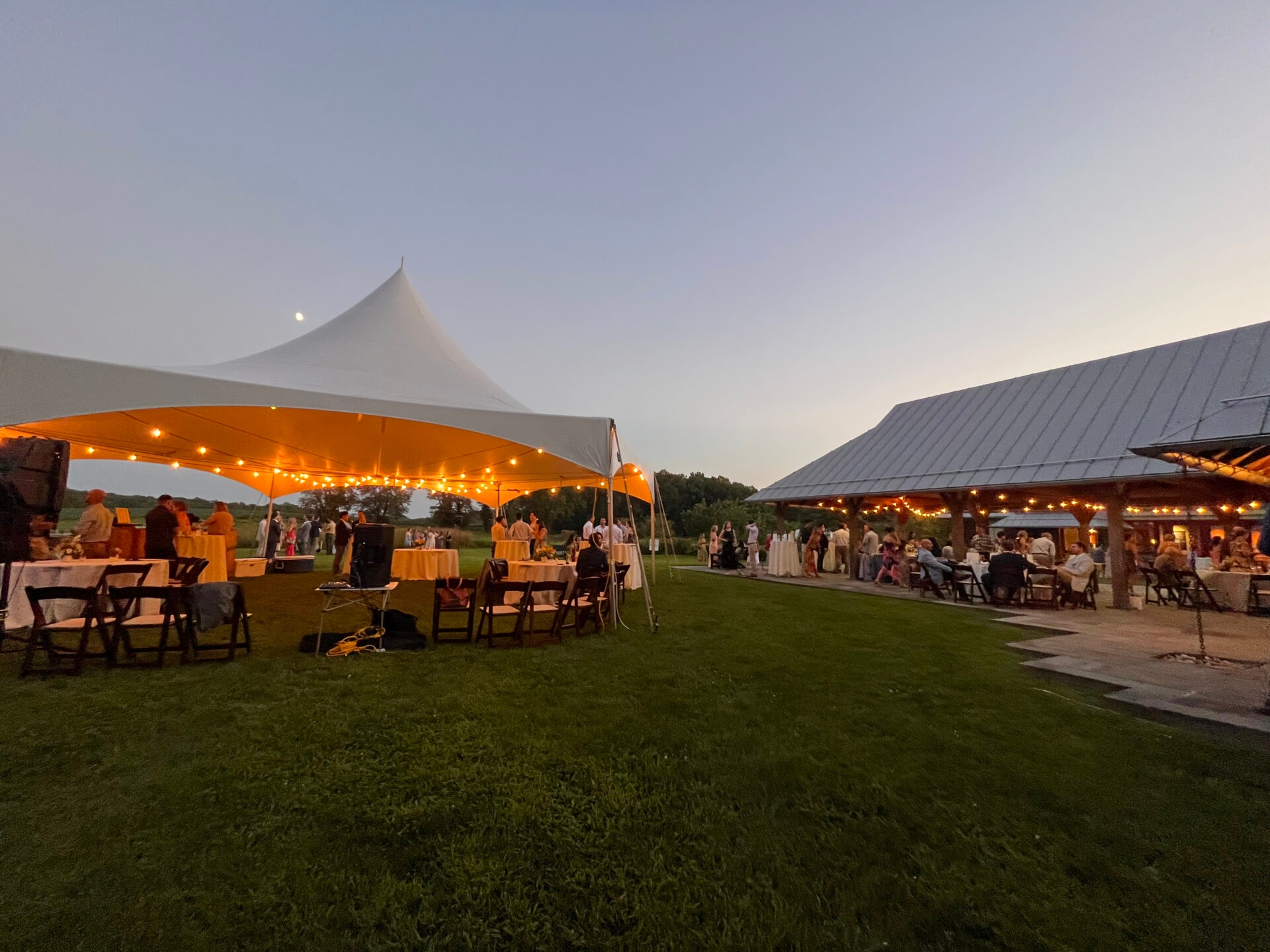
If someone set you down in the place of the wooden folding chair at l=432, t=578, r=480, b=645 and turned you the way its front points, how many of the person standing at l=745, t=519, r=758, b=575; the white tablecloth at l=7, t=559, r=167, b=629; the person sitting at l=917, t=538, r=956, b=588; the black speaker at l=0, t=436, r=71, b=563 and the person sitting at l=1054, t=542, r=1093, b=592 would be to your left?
2

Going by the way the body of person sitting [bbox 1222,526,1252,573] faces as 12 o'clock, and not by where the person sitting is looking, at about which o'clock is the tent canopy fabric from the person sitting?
The tent canopy fabric is roughly at 1 o'clock from the person sitting.

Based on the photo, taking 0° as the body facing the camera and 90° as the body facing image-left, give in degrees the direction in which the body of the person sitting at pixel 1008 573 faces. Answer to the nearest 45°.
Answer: approximately 180°

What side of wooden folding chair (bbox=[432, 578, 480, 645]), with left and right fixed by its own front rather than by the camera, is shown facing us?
back

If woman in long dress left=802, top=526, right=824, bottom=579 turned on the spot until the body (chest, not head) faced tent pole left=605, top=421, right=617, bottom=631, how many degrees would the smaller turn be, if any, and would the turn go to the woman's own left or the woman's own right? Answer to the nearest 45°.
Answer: approximately 90° to the woman's own right

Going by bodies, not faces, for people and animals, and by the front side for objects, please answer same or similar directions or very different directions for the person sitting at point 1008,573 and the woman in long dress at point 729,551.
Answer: very different directions

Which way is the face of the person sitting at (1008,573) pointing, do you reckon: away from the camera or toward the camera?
away from the camera

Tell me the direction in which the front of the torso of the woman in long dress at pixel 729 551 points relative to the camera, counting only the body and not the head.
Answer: toward the camera

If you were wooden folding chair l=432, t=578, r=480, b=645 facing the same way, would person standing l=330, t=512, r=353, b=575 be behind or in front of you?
in front

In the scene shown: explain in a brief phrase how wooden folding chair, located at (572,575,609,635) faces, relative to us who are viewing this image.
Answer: facing away from the viewer and to the left of the viewer

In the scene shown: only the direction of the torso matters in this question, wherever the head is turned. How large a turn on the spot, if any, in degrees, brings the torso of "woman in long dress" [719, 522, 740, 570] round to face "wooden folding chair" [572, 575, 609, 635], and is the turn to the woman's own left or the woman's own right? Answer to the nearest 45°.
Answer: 0° — they already face it

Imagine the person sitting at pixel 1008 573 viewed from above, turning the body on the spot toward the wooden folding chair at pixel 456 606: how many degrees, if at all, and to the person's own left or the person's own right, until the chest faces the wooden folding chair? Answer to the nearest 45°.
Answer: approximately 135° to the person's own left

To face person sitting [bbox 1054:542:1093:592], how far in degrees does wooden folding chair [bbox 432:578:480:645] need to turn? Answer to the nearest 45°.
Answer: approximately 90° to its right

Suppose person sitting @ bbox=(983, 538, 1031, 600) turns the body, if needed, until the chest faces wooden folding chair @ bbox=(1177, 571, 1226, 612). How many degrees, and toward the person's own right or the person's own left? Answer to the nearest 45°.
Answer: approximately 45° to the person's own right
